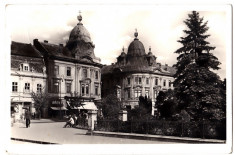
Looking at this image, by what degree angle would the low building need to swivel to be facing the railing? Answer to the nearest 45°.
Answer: approximately 90° to its left

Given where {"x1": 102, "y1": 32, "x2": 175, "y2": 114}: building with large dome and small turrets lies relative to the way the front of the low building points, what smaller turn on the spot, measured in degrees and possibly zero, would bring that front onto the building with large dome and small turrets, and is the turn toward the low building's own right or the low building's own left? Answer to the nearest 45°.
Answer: approximately 135° to the low building's own left

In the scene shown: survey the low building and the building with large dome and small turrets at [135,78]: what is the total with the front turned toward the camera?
2

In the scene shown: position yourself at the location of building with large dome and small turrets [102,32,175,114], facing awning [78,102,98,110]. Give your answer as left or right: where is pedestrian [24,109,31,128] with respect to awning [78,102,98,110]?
left

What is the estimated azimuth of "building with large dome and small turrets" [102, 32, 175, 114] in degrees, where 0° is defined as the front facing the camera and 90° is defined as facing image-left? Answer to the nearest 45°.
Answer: approximately 0°
